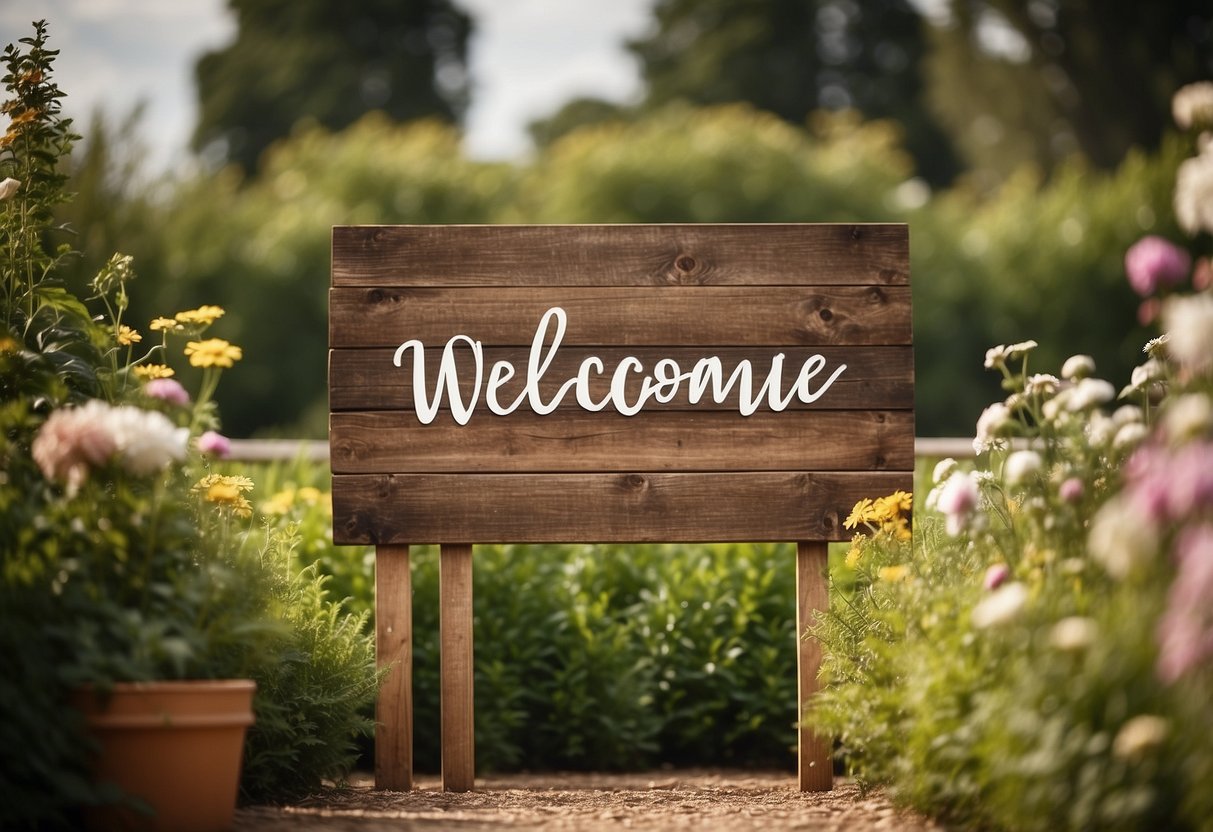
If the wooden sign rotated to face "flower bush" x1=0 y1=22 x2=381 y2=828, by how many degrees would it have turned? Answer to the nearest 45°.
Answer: approximately 45° to its right

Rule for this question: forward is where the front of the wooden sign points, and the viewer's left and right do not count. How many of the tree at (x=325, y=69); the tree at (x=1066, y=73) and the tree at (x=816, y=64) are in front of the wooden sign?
0

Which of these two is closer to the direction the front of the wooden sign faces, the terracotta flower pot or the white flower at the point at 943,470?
the terracotta flower pot

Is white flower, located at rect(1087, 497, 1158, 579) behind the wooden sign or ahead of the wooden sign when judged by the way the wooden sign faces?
ahead

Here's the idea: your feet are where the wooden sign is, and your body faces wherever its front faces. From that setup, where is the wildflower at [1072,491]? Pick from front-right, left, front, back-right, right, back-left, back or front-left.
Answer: front-left

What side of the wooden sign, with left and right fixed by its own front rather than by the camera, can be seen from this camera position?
front

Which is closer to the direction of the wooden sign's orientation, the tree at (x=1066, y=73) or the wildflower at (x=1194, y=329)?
the wildflower

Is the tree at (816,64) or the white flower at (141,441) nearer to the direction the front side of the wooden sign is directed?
the white flower

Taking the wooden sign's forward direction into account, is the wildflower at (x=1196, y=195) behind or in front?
in front

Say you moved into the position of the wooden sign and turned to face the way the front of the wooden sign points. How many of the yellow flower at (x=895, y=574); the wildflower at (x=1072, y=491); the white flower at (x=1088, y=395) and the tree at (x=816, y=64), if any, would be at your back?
1

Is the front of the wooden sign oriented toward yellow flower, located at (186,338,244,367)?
no

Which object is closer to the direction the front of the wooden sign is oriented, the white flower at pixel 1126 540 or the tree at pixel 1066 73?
the white flower

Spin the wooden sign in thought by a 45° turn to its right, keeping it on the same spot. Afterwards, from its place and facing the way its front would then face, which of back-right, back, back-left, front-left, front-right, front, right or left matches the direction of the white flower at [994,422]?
left

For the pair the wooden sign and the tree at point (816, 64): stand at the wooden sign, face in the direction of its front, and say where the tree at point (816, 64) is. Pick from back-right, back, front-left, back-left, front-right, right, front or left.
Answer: back
